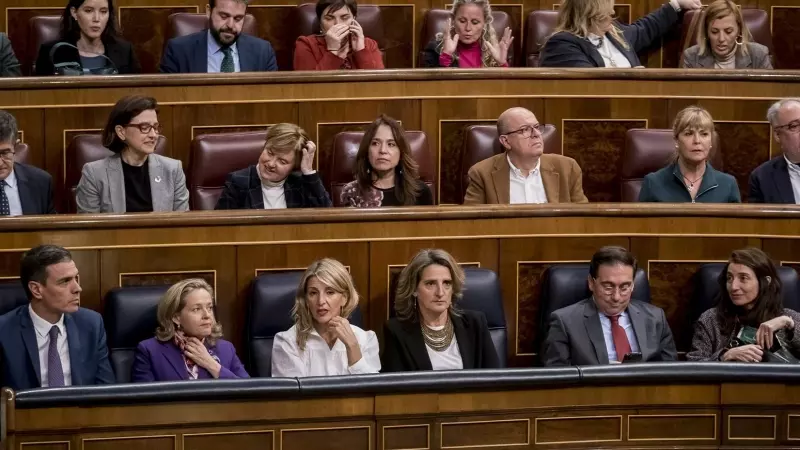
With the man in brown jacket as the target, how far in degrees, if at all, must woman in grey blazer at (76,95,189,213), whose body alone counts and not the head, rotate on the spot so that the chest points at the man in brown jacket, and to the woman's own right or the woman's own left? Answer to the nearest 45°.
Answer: approximately 90° to the woman's own left

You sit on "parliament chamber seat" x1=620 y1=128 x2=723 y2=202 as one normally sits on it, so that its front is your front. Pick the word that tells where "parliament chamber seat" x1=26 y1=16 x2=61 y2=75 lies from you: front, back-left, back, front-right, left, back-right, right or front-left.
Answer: right

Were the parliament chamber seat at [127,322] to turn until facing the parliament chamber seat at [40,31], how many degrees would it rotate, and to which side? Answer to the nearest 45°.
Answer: approximately 180°

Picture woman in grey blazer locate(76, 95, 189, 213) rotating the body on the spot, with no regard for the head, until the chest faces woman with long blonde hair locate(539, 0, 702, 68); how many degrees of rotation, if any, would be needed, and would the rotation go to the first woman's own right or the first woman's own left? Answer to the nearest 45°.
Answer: approximately 90° to the first woman's own left

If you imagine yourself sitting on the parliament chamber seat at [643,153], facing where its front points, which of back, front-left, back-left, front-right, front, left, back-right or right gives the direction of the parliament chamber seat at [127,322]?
front-right
